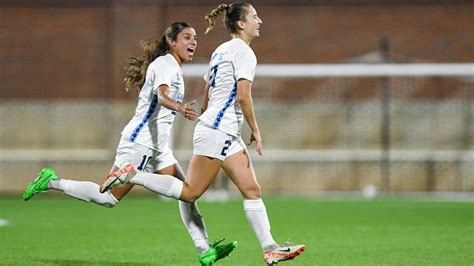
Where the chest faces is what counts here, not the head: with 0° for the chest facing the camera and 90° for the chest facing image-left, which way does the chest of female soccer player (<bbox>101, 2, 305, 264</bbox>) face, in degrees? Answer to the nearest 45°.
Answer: approximately 270°

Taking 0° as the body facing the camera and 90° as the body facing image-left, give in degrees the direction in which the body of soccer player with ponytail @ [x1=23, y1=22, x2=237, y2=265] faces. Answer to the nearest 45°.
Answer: approximately 270°

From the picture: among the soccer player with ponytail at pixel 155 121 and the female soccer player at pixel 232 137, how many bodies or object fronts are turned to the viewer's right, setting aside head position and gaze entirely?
2

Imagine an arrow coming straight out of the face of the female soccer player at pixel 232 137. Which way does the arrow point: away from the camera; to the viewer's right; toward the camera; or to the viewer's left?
to the viewer's right

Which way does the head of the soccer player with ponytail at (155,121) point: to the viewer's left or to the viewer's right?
to the viewer's right

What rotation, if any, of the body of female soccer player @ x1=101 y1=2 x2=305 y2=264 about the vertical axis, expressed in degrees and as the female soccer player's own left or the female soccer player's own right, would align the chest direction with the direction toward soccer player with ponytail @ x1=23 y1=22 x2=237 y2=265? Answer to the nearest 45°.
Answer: approximately 135° to the female soccer player's own left
